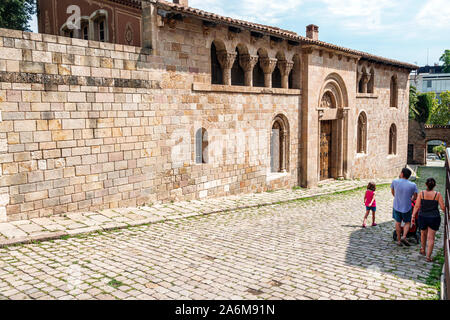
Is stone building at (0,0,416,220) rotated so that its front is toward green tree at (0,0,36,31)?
no

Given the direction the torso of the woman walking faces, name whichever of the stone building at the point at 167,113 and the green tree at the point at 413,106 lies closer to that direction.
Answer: the green tree

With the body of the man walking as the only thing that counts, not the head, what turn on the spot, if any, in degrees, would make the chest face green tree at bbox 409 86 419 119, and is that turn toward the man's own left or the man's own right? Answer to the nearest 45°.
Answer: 0° — they already face it

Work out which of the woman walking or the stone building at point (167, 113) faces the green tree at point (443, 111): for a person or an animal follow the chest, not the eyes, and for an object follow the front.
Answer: the woman walking

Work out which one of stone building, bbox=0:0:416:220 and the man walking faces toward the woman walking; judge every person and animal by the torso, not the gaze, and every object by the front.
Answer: the stone building

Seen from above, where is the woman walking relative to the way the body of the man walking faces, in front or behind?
behind

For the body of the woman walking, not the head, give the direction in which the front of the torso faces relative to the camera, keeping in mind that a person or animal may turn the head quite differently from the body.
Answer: away from the camera

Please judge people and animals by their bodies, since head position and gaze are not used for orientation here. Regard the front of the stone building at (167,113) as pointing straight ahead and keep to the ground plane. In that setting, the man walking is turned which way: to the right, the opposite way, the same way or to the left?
to the left

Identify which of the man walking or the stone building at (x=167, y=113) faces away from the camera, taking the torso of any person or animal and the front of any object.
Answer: the man walking

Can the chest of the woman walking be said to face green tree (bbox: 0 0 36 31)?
no

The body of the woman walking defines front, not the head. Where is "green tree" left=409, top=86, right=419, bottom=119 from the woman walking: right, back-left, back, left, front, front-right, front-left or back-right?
front

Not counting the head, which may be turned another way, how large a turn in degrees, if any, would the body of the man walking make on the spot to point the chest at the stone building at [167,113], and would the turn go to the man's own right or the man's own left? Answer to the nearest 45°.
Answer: approximately 90° to the man's own left

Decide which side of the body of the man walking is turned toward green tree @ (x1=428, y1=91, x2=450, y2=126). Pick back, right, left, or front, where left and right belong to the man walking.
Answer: front

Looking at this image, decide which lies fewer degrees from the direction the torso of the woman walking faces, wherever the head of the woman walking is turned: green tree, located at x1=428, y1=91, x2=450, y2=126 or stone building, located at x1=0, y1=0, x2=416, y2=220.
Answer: the green tree

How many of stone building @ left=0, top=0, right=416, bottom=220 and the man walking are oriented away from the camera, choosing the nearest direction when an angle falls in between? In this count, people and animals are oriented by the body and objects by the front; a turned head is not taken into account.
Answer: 1

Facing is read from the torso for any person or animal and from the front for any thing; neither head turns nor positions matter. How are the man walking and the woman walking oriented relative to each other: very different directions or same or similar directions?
same or similar directions

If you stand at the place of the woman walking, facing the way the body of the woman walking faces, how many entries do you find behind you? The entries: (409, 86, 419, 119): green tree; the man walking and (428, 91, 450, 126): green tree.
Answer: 0

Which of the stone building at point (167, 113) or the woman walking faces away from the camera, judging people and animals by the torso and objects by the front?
the woman walking

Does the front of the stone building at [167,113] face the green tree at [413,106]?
no

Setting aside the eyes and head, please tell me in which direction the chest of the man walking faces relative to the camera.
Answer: away from the camera
